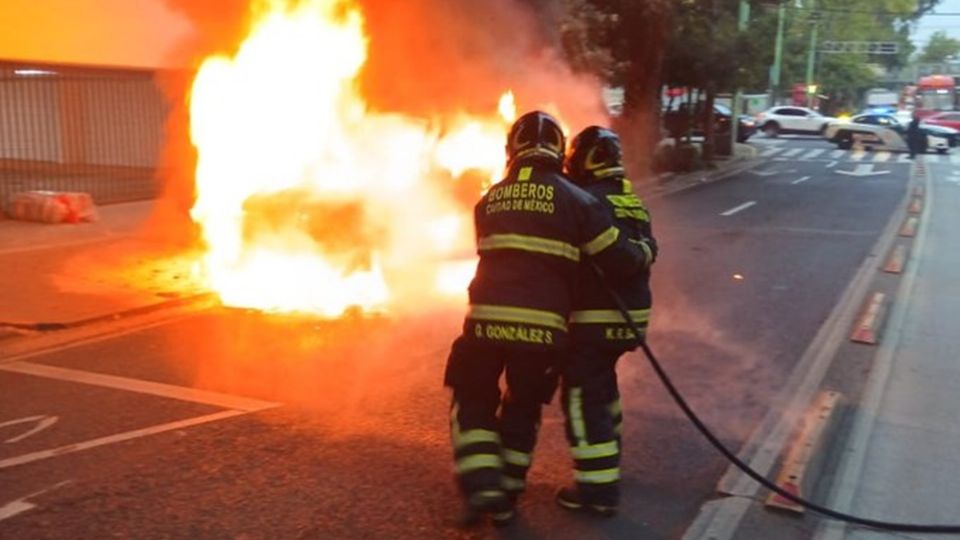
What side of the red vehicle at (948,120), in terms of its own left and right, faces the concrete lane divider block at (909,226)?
left

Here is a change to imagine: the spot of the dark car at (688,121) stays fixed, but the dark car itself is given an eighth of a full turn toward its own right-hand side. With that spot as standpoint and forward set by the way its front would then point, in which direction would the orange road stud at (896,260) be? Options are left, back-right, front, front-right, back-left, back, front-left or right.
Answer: front-right

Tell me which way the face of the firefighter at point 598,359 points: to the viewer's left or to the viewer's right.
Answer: to the viewer's left

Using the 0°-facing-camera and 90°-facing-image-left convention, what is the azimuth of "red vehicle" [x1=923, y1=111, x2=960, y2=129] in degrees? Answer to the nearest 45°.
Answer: approximately 90°

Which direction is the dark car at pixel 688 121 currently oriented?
to the viewer's right

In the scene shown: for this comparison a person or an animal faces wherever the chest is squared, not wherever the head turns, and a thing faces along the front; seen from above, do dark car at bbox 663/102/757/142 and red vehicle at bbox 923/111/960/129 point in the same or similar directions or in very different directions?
very different directions
